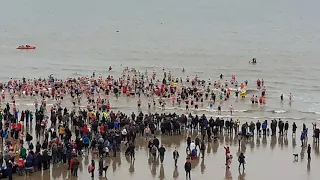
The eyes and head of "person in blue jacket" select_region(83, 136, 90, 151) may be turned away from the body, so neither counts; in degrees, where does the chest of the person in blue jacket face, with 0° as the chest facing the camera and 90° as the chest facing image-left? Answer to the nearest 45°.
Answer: approximately 180°

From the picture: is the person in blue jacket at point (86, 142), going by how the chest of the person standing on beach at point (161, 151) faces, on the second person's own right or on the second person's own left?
on the second person's own left

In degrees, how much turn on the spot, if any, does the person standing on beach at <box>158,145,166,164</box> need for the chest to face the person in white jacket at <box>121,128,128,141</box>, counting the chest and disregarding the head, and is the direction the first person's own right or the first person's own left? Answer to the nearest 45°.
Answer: approximately 45° to the first person's own left

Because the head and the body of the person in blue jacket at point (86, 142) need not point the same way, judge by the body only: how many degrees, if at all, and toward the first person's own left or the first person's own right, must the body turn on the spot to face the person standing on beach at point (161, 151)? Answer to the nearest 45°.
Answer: approximately 135° to the first person's own right

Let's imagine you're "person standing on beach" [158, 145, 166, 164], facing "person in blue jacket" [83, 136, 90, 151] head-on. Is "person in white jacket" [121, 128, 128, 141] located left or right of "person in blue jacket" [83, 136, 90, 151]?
right

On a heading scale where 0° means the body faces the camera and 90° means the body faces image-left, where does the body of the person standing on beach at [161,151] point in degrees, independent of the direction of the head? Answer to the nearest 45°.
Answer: approximately 180°

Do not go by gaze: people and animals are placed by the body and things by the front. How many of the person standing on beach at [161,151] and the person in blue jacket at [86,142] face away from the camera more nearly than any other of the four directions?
2

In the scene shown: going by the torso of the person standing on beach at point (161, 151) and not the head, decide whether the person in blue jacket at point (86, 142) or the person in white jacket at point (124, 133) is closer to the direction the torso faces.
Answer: the person in white jacket

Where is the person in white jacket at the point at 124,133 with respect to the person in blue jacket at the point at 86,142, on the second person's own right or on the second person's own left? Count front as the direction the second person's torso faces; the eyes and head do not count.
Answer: on the second person's own right
